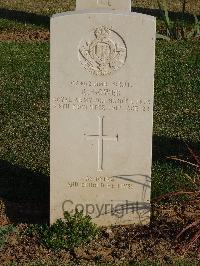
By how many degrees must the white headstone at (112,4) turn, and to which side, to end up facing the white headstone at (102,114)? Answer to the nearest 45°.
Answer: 0° — it already faces it

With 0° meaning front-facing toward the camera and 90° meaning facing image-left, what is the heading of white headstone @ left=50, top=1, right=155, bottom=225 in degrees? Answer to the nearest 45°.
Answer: approximately 0°

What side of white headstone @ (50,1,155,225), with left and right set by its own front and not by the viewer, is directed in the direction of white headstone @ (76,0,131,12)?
back

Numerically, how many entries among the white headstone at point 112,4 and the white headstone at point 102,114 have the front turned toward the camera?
2
